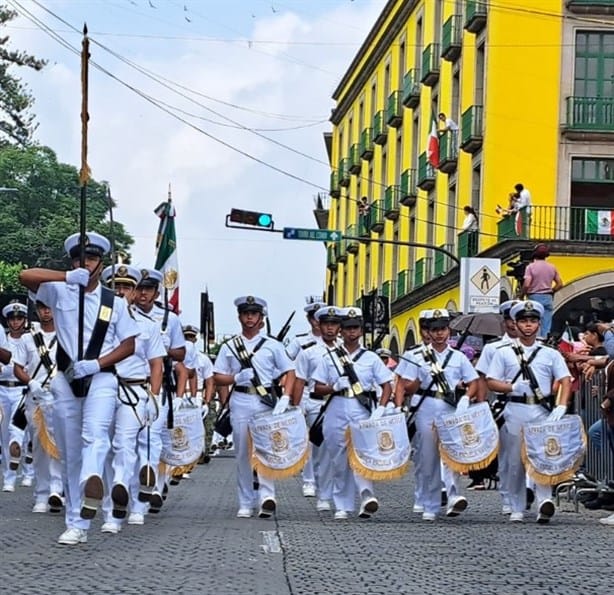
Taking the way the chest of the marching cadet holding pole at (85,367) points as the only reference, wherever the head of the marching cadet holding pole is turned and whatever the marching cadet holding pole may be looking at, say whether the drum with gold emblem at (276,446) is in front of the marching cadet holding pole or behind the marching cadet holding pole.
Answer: behind

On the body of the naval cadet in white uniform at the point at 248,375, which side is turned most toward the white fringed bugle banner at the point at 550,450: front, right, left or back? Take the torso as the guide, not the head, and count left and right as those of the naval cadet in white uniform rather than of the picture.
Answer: left

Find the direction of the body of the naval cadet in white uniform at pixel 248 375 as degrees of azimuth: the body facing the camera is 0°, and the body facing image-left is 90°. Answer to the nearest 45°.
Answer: approximately 0°

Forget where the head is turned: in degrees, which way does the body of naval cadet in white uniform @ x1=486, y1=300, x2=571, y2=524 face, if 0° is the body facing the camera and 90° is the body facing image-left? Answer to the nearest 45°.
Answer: approximately 0°
